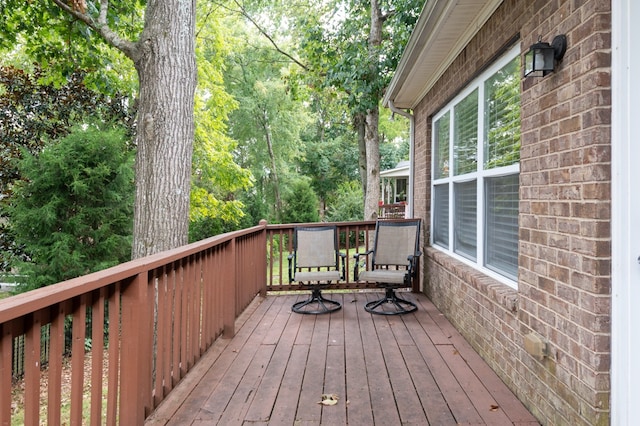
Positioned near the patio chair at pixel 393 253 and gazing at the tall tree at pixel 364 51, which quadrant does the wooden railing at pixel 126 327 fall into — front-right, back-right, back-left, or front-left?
back-left

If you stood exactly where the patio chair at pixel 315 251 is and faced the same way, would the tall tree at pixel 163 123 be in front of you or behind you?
in front

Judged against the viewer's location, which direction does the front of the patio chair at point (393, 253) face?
facing the viewer and to the left of the viewer

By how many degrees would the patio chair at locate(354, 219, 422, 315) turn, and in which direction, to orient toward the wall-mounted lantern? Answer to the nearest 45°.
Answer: approximately 45° to its left

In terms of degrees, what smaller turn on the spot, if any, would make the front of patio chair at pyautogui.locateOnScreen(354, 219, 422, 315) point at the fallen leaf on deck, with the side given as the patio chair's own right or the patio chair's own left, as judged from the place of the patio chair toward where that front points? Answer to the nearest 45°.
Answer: approximately 45° to the patio chair's own left

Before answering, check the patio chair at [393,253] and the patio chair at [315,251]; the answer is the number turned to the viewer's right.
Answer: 0

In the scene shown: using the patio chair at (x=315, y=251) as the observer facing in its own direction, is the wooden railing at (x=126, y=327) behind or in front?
in front

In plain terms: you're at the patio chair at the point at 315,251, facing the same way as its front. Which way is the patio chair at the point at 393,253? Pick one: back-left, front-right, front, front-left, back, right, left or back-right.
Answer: left

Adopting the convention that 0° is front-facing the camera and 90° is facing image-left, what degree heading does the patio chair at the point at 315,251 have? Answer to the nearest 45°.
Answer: approximately 0°
